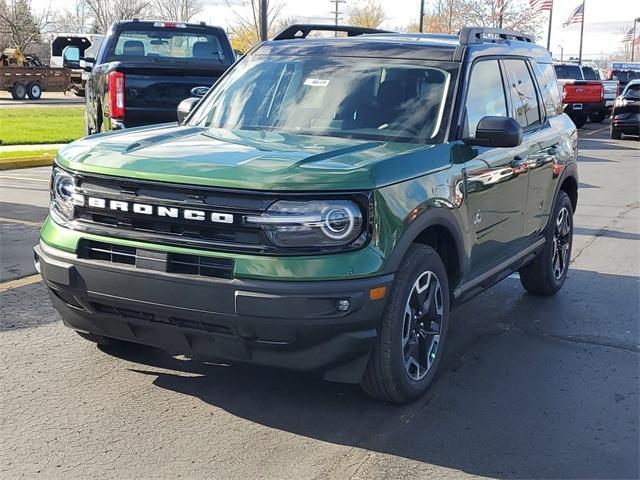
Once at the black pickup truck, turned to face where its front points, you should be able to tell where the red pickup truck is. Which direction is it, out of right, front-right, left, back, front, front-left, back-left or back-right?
front-right

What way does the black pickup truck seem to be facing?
away from the camera

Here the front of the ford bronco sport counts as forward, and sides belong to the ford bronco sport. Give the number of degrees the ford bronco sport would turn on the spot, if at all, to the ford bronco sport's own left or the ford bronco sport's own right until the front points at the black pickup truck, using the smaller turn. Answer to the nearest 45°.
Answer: approximately 135° to the ford bronco sport's own right

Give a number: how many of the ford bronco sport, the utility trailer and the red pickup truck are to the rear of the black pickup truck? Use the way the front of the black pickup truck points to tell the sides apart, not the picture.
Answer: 1

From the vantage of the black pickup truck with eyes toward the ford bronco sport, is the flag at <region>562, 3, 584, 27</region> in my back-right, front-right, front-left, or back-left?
back-left

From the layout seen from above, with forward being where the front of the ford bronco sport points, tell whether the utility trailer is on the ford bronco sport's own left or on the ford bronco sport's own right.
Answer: on the ford bronco sport's own right

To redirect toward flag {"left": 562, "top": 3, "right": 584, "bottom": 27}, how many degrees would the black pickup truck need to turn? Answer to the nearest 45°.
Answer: approximately 45° to its right

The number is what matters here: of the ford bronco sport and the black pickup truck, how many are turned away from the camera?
1

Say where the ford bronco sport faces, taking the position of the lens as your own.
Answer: facing the viewer and to the left of the viewer

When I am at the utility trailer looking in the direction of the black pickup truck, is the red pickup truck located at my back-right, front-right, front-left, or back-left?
front-left

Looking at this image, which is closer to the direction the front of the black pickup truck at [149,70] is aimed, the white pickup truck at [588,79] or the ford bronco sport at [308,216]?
the white pickup truck

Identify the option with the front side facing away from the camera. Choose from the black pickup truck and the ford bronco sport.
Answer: the black pickup truck

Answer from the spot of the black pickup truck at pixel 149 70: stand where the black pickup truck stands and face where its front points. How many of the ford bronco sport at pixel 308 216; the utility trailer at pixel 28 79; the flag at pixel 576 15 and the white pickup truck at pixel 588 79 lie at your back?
1

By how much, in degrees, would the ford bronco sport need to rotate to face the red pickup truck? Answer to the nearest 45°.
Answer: approximately 135° to its right

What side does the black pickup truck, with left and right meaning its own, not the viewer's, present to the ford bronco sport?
back
